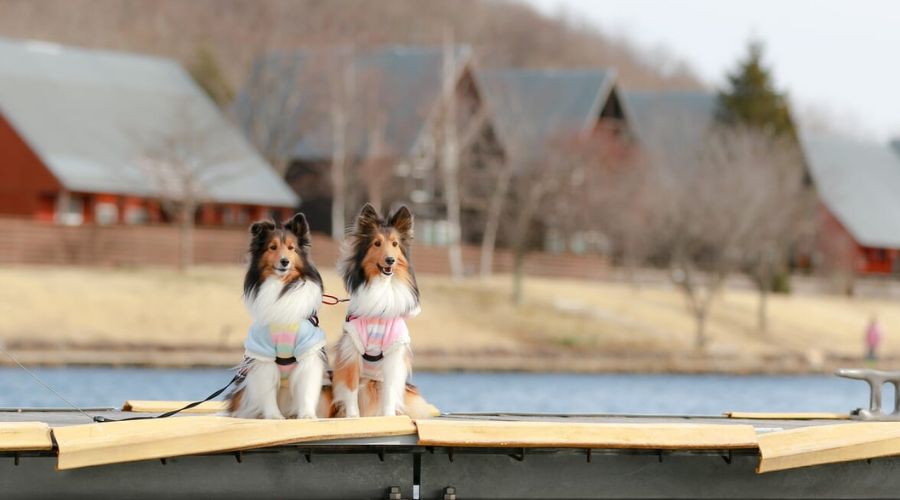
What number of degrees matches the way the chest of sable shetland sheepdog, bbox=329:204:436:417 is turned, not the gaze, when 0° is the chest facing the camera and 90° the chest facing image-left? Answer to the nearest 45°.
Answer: approximately 0°

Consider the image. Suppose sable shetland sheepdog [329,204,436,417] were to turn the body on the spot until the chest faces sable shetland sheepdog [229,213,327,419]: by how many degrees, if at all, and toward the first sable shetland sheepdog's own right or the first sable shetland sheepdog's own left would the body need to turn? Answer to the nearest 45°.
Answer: approximately 90° to the first sable shetland sheepdog's own right

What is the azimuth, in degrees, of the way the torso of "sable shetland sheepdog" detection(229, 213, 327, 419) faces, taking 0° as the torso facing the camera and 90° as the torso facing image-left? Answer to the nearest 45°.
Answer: approximately 0°

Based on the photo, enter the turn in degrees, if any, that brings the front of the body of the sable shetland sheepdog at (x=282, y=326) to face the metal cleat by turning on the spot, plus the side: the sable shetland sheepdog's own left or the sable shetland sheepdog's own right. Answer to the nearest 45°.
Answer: approximately 90° to the sable shetland sheepdog's own left

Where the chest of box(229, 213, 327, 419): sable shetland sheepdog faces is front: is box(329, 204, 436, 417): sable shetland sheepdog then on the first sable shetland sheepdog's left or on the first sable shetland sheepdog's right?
on the first sable shetland sheepdog's left

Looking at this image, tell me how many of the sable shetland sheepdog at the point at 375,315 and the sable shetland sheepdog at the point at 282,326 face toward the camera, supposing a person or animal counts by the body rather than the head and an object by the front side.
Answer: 2
